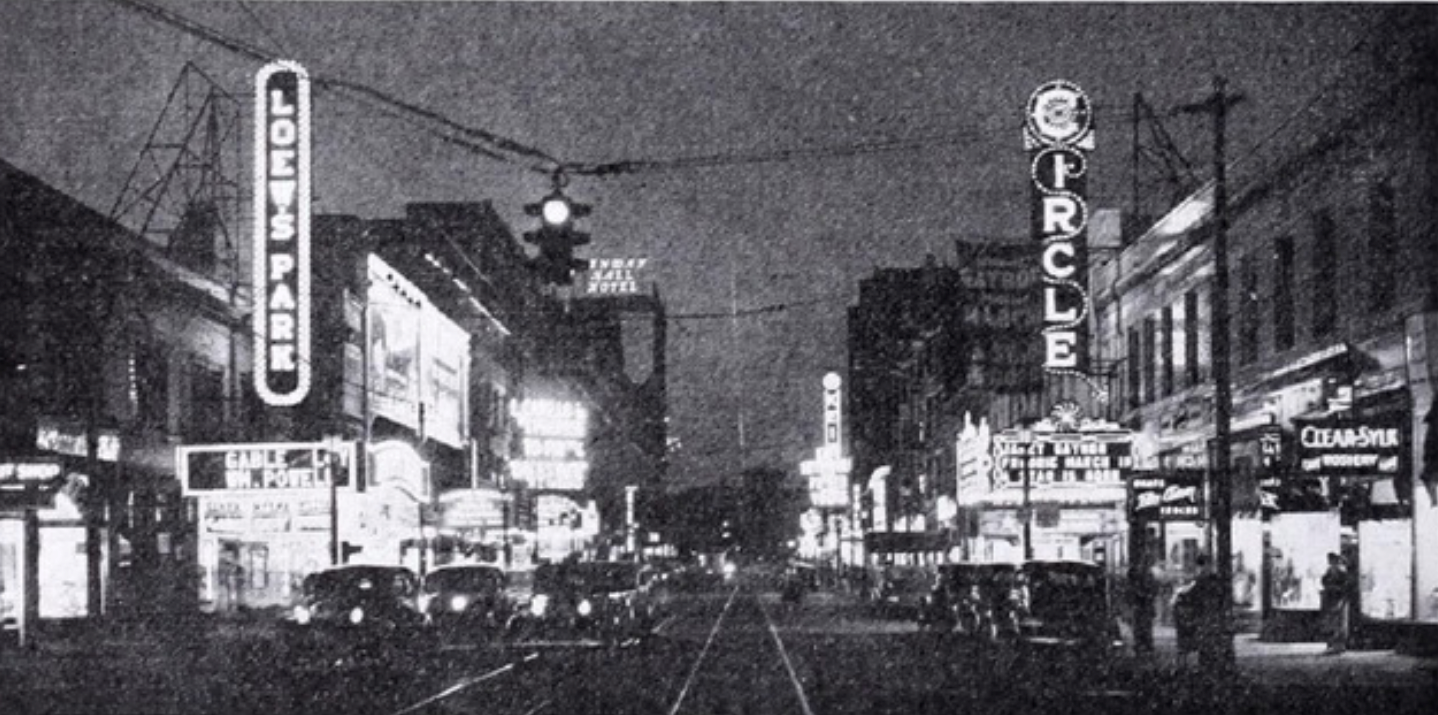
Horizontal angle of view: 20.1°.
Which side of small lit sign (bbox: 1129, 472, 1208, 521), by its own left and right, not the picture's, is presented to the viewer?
front

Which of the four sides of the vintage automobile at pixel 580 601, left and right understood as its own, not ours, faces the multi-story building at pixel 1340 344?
left

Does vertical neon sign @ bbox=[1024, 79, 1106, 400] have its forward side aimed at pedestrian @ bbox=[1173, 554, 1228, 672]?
yes

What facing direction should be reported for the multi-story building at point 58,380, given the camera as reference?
facing the viewer and to the right of the viewer

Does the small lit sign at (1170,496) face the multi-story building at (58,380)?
no

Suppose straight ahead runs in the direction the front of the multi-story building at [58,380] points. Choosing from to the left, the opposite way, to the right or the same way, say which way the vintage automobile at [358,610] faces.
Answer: to the right

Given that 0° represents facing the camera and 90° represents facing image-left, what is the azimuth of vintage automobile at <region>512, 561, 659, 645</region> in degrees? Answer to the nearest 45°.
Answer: approximately 45°

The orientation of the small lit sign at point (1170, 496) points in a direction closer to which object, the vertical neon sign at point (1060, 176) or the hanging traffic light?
the hanging traffic light

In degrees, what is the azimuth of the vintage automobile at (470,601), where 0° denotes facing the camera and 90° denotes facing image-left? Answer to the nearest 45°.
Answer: approximately 45°

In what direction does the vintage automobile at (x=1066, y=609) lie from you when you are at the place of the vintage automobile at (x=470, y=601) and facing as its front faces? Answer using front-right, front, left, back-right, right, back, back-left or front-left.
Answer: left
